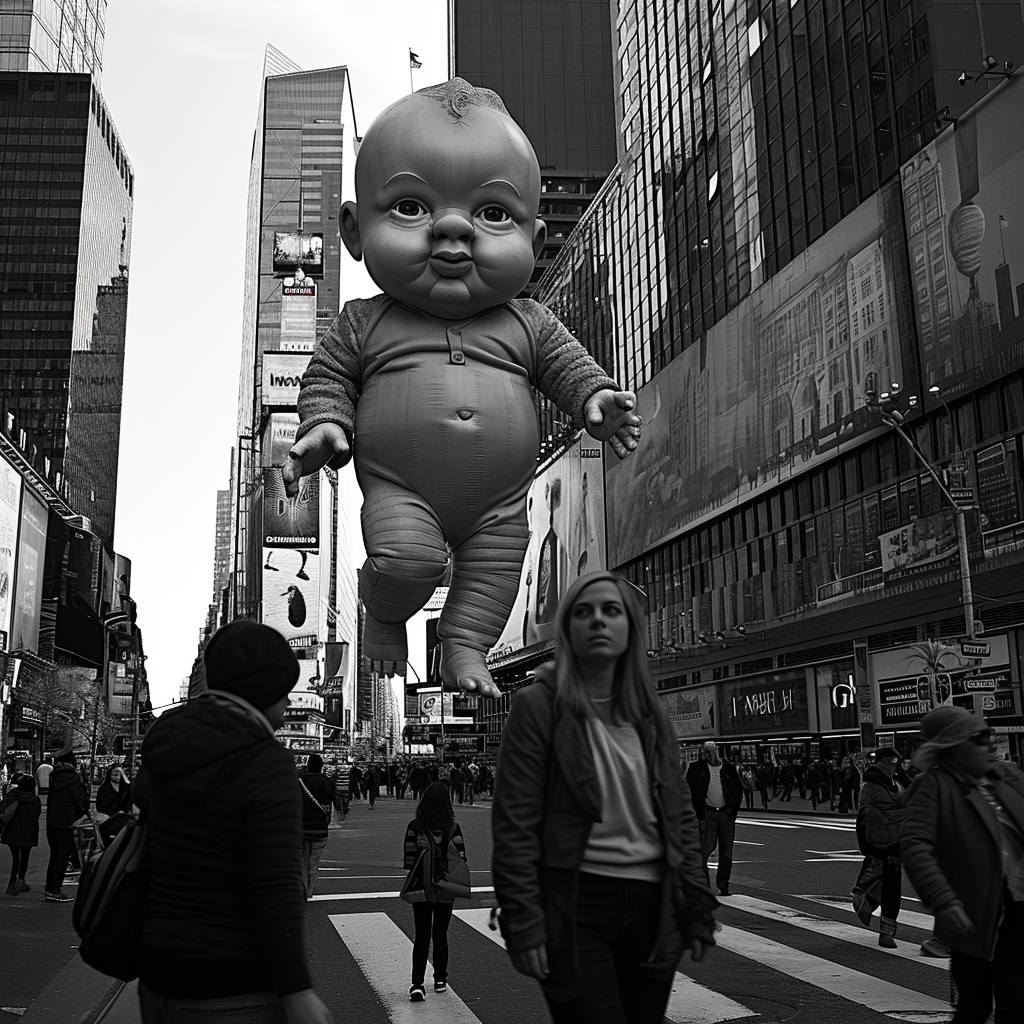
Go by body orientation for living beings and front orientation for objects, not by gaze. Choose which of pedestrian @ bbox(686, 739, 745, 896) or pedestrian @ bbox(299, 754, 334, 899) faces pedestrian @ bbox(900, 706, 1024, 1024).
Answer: pedestrian @ bbox(686, 739, 745, 896)

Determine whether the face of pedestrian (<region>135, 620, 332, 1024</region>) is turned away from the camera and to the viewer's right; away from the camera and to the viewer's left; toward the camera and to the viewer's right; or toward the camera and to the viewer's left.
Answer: away from the camera and to the viewer's right

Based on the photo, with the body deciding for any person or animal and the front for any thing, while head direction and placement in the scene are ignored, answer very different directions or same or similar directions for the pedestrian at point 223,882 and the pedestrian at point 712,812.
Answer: very different directions

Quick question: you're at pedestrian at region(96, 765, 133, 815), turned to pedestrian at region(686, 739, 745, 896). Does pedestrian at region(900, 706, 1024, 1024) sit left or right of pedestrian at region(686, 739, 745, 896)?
right

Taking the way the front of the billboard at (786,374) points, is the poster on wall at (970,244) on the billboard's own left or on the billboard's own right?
on the billboard's own left

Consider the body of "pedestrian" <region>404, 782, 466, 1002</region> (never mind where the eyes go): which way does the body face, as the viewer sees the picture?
away from the camera

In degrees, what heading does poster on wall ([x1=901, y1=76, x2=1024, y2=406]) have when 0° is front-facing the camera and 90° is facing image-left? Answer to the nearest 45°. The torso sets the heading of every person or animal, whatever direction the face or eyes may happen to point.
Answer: approximately 45°

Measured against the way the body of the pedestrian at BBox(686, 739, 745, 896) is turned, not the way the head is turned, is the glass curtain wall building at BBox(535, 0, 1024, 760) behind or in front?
behind

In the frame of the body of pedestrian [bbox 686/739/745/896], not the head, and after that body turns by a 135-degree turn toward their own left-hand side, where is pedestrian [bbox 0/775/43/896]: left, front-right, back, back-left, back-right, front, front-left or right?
back-left

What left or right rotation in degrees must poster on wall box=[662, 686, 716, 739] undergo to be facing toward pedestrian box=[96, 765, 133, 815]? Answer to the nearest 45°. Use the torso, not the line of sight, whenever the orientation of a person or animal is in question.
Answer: approximately 45° to its left
